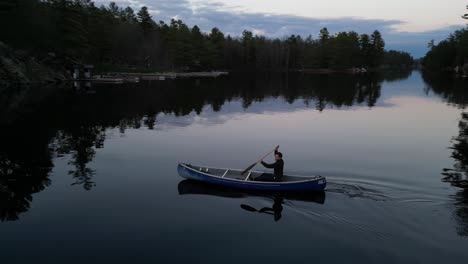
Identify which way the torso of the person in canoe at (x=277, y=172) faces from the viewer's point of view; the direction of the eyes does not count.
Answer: to the viewer's left
